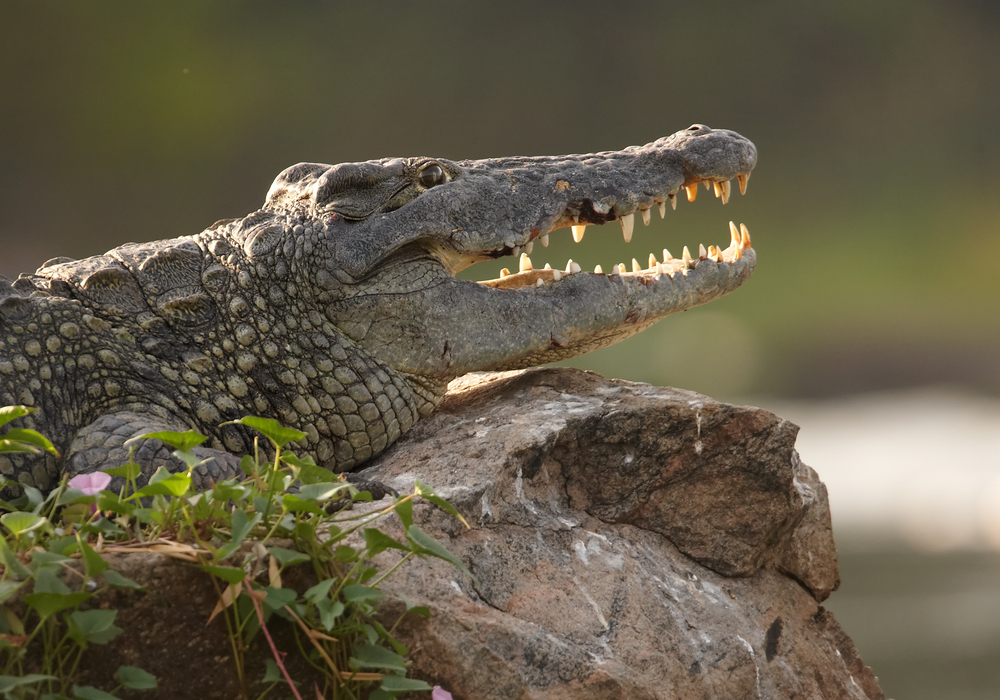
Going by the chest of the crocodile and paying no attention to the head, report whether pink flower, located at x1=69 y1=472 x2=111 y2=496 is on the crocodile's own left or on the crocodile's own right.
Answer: on the crocodile's own right

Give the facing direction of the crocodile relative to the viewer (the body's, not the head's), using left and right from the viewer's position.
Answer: facing to the right of the viewer

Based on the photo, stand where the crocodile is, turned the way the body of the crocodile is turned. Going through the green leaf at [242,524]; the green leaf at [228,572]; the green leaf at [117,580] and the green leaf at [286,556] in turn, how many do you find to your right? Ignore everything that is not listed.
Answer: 4

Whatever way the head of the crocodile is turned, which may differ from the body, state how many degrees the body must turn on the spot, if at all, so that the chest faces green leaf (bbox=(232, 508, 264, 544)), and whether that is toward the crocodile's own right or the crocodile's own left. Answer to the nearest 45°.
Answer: approximately 90° to the crocodile's own right

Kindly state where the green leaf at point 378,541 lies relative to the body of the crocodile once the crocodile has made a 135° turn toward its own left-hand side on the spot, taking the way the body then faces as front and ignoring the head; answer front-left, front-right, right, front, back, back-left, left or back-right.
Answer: back-left

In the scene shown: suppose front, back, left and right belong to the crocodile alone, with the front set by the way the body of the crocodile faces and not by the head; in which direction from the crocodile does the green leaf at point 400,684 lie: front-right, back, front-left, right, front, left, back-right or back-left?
right

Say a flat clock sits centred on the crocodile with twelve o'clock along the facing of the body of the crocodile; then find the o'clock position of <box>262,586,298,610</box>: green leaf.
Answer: The green leaf is roughly at 3 o'clock from the crocodile.

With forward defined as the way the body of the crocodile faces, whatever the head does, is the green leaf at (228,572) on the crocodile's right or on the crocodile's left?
on the crocodile's right

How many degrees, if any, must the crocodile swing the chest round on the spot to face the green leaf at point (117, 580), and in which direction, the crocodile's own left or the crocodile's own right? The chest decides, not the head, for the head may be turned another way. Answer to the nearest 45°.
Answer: approximately 90° to the crocodile's own right

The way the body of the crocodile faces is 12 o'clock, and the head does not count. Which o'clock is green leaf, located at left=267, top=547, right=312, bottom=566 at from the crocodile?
The green leaf is roughly at 3 o'clock from the crocodile.

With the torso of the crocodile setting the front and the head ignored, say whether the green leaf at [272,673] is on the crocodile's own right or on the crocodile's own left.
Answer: on the crocodile's own right

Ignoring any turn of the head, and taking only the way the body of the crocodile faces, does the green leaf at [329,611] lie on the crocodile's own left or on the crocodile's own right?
on the crocodile's own right
